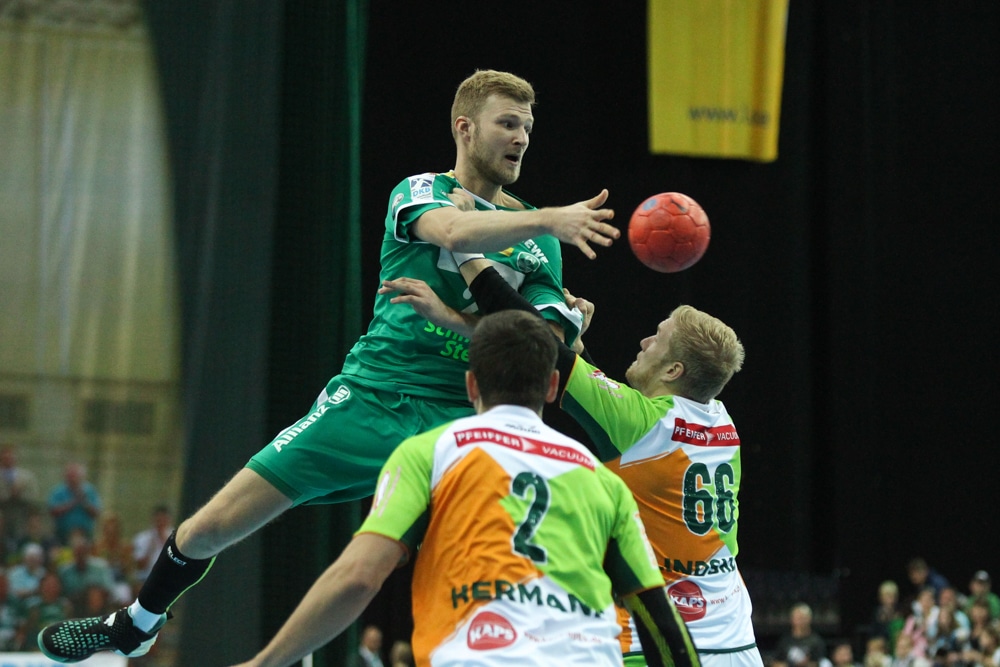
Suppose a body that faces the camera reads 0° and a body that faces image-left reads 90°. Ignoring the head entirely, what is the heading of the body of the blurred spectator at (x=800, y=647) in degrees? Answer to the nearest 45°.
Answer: approximately 0°

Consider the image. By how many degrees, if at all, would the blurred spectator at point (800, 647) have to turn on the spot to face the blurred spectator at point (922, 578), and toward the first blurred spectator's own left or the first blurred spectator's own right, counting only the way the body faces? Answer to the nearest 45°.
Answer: approximately 135° to the first blurred spectator's own left

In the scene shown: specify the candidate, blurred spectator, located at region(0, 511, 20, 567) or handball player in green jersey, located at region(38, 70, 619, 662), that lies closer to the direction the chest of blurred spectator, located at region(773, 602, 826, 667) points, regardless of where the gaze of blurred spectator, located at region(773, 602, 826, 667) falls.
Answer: the handball player in green jersey

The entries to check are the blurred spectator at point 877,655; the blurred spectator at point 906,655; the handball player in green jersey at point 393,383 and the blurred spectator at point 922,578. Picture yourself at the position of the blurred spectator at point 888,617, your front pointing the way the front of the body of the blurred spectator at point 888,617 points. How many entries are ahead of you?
3
